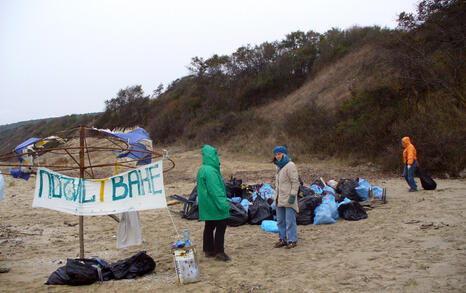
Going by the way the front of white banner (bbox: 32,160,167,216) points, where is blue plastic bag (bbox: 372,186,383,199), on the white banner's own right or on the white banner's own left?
on the white banner's own left

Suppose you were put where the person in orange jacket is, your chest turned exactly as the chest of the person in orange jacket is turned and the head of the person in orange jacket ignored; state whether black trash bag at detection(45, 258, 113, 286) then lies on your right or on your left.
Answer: on your left

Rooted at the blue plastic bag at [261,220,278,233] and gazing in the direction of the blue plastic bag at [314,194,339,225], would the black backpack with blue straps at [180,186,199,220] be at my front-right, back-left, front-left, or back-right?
back-left

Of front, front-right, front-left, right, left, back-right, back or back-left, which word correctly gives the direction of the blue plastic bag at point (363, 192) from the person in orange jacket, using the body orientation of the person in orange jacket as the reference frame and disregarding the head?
front-left

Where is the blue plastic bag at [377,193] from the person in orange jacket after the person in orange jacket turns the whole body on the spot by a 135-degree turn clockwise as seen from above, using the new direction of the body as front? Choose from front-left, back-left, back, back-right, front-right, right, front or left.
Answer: back

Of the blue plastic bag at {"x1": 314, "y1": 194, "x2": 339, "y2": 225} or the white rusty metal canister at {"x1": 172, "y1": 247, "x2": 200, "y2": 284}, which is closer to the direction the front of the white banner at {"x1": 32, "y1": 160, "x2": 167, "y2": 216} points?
the white rusty metal canister

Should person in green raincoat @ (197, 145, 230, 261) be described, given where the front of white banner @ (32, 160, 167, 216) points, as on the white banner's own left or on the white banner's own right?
on the white banner's own left

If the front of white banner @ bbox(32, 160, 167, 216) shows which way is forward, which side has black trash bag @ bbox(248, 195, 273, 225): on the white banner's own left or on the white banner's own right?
on the white banner's own left

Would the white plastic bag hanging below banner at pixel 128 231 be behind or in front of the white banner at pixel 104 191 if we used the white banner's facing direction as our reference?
behind

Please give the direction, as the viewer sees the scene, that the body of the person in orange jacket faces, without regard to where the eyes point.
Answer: to the viewer's left

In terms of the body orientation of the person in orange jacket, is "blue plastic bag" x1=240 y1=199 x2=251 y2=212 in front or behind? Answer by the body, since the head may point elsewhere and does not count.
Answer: in front

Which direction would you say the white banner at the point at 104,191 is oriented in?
toward the camera

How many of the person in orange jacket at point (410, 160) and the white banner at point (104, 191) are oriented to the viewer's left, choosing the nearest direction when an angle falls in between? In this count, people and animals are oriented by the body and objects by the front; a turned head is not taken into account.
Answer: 1
